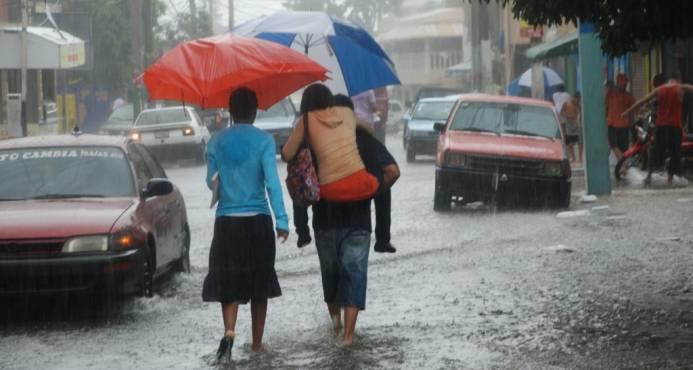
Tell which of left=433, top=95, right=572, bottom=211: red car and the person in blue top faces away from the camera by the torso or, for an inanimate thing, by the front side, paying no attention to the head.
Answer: the person in blue top

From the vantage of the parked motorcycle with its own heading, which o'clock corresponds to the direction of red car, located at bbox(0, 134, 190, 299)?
The red car is roughly at 11 o'clock from the parked motorcycle.

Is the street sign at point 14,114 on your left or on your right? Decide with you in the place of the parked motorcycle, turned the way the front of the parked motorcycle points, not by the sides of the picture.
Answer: on your right

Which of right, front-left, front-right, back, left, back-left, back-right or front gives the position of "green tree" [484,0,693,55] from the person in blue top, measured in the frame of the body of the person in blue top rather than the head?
front-right

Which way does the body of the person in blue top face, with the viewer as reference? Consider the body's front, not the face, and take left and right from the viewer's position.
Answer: facing away from the viewer

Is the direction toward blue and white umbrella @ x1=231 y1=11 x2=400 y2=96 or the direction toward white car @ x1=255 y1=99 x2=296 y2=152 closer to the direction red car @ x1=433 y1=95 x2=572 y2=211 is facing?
the blue and white umbrella

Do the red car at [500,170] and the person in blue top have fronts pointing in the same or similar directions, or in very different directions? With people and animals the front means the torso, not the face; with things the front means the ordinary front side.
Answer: very different directions

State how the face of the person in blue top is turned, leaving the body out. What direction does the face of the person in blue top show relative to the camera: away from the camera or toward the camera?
away from the camera

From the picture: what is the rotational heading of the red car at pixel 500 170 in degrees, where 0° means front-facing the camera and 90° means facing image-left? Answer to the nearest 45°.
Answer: approximately 0°

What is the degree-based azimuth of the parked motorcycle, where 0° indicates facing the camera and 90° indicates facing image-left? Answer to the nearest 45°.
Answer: approximately 45°
